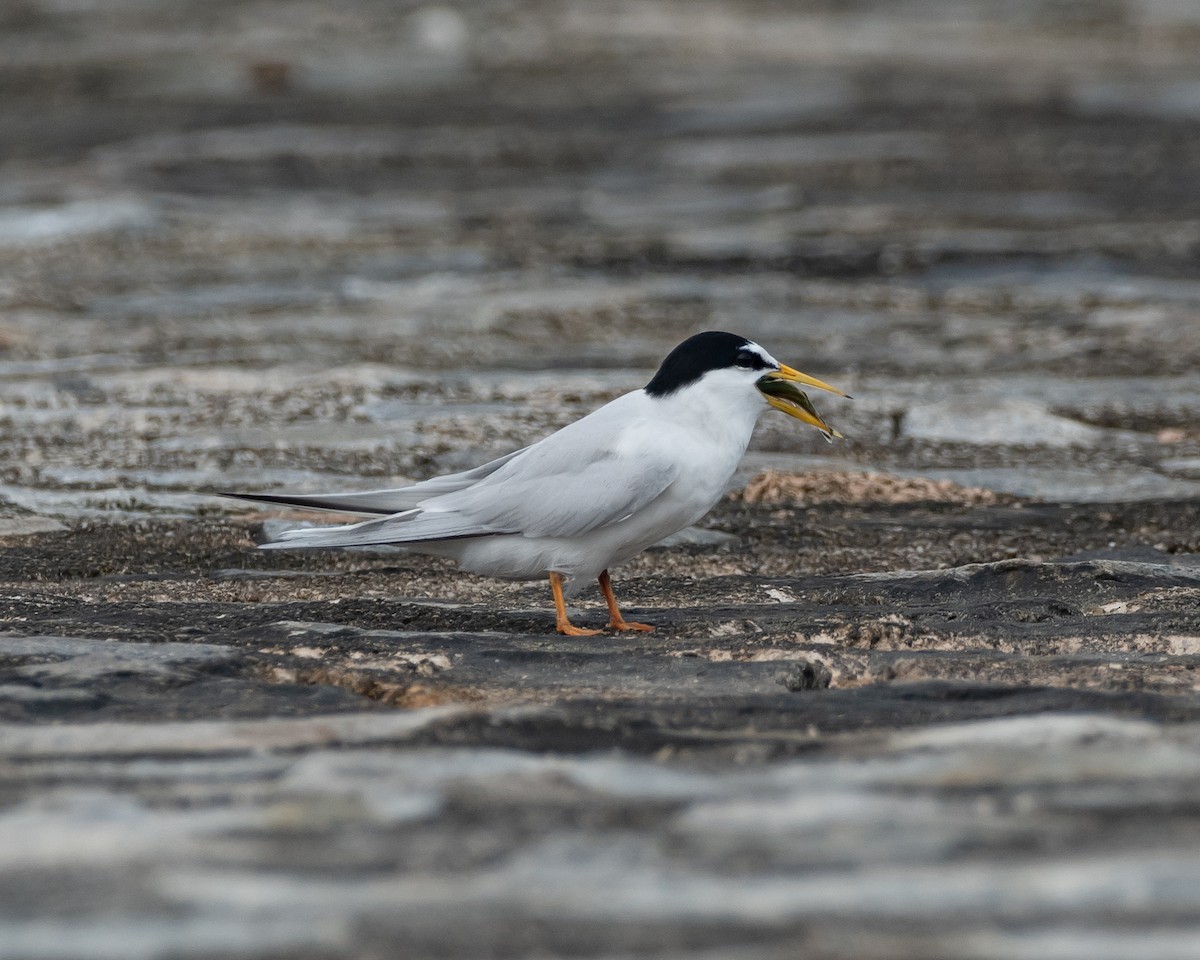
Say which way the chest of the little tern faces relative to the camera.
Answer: to the viewer's right
